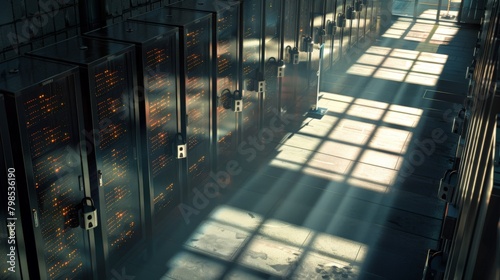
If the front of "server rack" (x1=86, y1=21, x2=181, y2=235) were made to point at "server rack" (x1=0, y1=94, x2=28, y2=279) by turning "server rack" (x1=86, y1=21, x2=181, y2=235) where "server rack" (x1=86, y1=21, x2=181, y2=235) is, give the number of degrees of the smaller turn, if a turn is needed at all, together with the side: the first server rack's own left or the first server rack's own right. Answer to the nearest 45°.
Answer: approximately 90° to the first server rack's own right

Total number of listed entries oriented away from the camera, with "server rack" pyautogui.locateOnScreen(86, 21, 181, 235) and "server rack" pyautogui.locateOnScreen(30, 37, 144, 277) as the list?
0

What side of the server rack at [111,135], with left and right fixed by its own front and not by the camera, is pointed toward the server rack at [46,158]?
right

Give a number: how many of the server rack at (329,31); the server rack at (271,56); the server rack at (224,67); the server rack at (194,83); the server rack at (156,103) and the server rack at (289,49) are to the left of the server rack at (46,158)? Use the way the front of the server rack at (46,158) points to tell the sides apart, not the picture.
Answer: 6

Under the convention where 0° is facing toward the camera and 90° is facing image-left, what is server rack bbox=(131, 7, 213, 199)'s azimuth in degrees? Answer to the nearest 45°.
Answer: approximately 315°

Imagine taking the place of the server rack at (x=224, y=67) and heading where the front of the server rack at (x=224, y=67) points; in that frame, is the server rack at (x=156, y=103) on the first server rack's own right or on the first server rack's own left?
on the first server rack's own right

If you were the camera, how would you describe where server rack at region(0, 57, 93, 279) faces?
facing the viewer and to the right of the viewer

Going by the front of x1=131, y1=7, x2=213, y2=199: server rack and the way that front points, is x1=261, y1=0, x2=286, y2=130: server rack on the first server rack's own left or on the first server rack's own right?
on the first server rack's own left

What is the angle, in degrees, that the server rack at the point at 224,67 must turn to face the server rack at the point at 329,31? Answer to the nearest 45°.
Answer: approximately 90° to its left

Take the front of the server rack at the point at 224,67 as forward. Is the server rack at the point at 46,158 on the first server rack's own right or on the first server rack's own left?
on the first server rack's own right

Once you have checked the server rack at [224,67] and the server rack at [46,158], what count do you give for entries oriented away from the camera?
0

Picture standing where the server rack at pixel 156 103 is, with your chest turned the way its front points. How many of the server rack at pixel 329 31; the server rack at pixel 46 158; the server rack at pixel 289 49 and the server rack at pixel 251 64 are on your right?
1

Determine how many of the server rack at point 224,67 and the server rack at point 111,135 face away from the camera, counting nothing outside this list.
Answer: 0

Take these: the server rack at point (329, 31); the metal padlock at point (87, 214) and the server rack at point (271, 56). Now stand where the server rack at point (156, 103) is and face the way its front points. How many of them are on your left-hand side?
2

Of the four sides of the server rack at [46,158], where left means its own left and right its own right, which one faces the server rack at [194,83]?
left

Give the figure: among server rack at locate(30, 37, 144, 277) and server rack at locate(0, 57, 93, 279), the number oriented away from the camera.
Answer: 0
